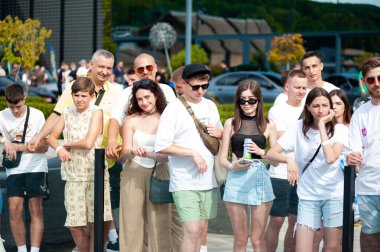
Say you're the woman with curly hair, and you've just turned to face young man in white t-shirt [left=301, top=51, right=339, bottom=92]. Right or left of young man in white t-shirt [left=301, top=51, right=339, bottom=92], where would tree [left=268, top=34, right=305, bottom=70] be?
left

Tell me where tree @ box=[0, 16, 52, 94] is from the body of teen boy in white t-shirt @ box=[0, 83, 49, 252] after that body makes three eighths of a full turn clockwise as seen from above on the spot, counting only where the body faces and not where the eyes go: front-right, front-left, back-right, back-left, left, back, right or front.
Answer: front-right

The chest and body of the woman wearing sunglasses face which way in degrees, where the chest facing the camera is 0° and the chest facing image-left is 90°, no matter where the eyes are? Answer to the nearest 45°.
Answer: approximately 0°

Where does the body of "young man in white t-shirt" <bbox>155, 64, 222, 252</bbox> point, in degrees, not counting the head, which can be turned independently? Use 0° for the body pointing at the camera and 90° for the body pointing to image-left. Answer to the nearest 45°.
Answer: approximately 315°

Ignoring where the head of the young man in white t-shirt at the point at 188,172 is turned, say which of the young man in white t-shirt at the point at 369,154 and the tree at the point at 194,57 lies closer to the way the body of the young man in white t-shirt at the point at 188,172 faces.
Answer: the young man in white t-shirt

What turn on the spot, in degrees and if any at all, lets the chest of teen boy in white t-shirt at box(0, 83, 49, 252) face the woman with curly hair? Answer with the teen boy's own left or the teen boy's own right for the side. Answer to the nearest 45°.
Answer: approximately 45° to the teen boy's own left

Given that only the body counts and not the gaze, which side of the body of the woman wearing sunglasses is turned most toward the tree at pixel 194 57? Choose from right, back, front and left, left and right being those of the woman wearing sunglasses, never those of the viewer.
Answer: back

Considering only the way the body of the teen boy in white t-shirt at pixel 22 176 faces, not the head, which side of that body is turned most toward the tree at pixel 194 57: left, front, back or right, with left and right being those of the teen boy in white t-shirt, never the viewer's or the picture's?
back

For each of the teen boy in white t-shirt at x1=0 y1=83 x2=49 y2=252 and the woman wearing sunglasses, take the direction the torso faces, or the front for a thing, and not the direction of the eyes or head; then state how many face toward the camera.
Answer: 2
